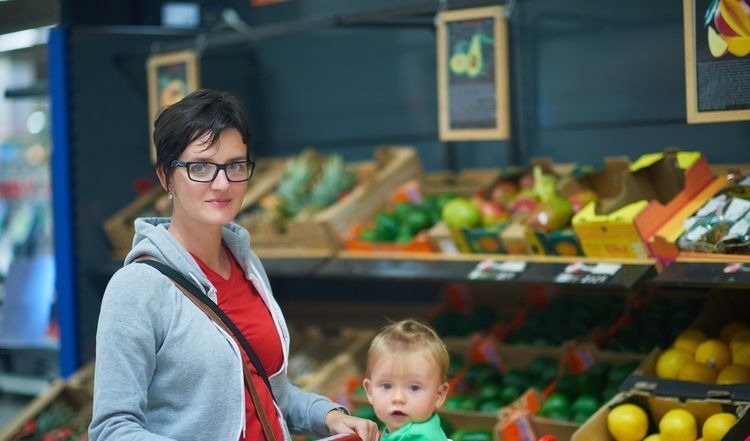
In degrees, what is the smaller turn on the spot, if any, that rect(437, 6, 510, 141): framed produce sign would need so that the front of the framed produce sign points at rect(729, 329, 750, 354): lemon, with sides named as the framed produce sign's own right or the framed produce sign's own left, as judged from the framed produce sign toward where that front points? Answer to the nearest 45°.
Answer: approximately 45° to the framed produce sign's own left

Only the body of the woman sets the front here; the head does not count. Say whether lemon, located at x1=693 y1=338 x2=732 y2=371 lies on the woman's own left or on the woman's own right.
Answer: on the woman's own left

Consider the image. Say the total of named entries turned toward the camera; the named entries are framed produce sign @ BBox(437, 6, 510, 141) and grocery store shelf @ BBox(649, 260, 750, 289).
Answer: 2

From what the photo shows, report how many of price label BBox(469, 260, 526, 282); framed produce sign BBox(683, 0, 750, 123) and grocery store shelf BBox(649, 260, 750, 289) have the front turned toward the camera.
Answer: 3

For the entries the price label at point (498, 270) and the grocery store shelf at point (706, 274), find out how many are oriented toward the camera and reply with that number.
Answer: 2

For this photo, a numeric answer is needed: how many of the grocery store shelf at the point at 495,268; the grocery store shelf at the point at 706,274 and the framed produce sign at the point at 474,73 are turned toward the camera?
3

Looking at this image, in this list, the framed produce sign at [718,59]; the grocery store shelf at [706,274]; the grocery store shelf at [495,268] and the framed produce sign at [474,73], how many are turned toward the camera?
4

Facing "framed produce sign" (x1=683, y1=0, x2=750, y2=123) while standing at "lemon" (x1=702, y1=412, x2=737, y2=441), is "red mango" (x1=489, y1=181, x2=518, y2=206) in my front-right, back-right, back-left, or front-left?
front-left

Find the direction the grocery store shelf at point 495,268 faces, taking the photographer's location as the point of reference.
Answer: facing the viewer

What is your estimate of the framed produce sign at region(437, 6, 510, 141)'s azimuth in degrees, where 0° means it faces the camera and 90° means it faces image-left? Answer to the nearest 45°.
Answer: approximately 0°
